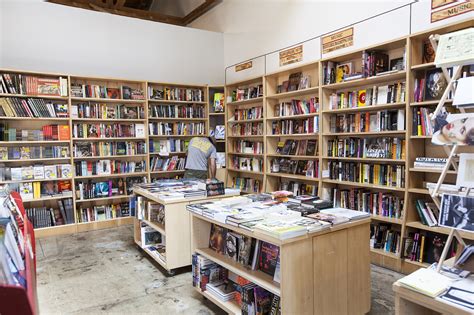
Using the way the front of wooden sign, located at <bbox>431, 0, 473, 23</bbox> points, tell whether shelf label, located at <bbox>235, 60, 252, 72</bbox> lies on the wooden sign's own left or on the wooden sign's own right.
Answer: on the wooden sign's own right

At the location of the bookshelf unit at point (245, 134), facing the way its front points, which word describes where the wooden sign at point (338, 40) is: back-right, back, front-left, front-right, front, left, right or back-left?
left

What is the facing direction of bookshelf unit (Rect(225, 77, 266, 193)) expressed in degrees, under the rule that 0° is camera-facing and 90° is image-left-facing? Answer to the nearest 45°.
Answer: approximately 45°

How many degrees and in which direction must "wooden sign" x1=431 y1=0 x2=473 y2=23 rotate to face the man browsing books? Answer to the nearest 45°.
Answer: approximately 45° to its right

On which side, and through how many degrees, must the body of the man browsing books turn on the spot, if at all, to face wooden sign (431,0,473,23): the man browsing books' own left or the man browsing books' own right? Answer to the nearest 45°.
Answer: approximately 90° to the man browsing books' own right

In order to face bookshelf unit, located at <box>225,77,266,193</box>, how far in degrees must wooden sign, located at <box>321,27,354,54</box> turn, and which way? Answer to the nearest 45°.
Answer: approximately 90° to its right

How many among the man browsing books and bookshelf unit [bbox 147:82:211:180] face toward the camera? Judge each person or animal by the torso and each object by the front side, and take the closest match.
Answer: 1

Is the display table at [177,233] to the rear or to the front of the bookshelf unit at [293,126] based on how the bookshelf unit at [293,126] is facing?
to the front

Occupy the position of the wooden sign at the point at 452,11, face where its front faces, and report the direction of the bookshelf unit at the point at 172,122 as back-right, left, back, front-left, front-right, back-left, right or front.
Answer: front-right

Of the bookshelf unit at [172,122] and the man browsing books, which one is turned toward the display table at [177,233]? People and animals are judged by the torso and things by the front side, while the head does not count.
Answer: the bookshelf unit

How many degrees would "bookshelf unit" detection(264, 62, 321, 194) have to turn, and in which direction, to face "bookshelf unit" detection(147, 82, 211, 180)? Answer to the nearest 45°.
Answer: approximately 45° to its right

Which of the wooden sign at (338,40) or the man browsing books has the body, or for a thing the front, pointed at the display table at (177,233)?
the wooden sign

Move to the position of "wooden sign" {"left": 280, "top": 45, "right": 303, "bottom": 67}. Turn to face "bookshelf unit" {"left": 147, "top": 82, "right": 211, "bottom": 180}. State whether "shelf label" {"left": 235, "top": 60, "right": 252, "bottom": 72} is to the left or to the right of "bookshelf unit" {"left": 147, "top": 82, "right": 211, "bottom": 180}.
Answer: right

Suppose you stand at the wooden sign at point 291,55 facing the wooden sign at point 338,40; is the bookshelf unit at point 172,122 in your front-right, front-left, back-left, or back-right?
back-right

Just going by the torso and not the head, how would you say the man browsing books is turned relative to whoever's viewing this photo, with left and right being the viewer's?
facing away from the viewer and to the right of the viewer

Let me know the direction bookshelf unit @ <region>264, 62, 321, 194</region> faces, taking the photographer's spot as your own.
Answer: facing the viewer and to the left of the viewer

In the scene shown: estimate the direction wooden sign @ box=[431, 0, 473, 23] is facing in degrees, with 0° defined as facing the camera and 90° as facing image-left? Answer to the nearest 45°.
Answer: approximately 45°

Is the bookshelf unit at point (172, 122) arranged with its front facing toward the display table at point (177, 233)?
yes

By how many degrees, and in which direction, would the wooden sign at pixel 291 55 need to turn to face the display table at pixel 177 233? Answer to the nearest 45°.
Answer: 0° — it already faces it
